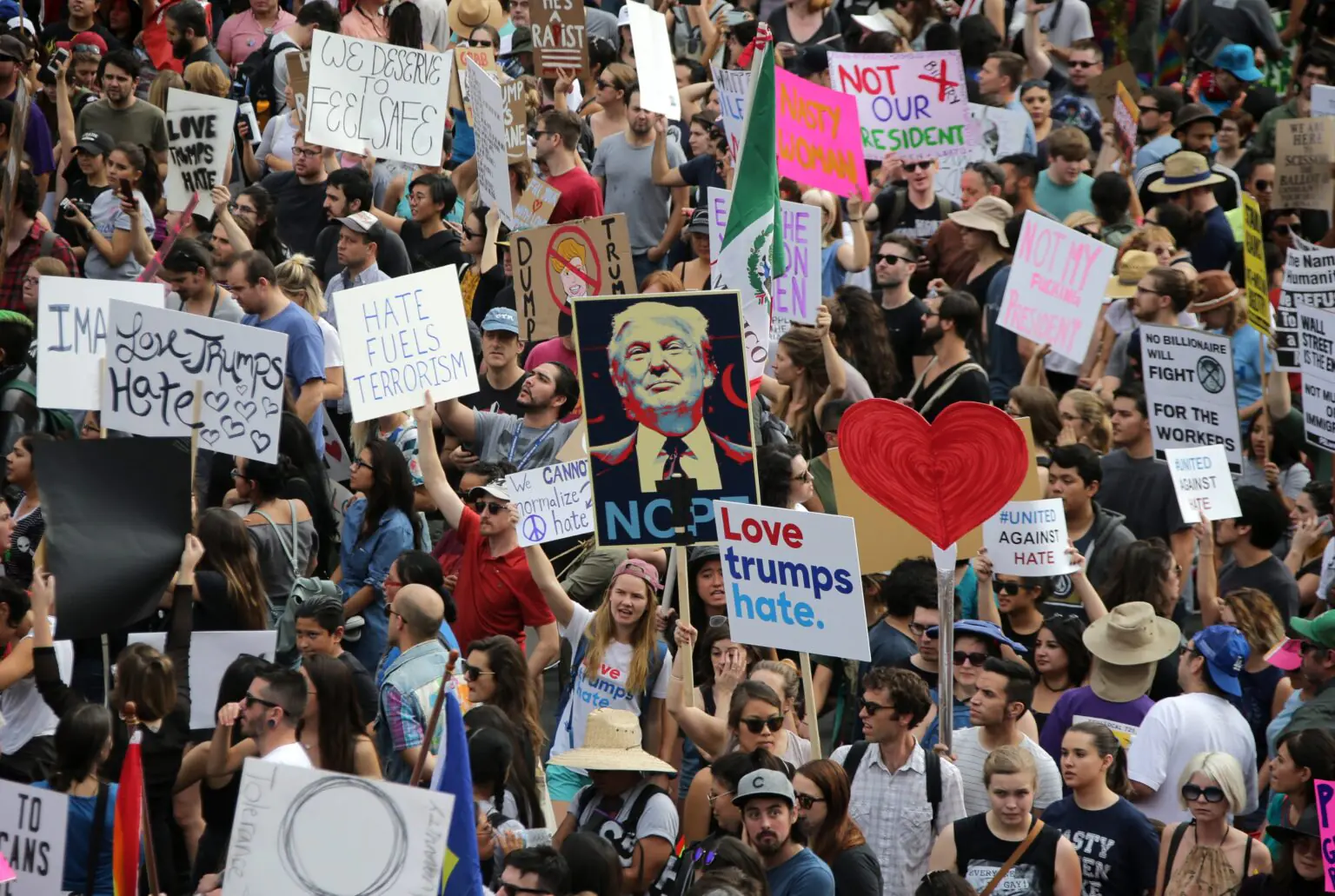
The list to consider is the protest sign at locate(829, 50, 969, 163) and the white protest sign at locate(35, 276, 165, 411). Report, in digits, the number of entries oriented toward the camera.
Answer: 2

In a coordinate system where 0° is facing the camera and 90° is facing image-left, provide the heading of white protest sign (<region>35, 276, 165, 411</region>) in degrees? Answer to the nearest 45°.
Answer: approximately 0°

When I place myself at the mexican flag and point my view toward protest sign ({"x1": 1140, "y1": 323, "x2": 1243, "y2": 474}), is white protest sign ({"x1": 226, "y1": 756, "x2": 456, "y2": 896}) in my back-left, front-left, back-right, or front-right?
back-right

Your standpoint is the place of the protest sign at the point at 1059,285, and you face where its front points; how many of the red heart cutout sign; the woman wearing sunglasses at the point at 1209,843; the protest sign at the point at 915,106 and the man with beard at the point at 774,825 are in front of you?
3

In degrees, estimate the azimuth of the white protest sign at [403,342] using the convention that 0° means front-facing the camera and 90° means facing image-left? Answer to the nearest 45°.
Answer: approximately 0°

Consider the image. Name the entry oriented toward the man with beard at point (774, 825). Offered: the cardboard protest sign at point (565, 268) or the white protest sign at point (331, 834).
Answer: the cardboard protest sign

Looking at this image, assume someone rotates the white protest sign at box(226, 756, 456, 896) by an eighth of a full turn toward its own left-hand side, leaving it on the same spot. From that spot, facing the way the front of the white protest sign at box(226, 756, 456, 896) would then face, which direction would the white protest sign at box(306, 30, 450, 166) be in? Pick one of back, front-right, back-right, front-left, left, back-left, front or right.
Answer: back-left
